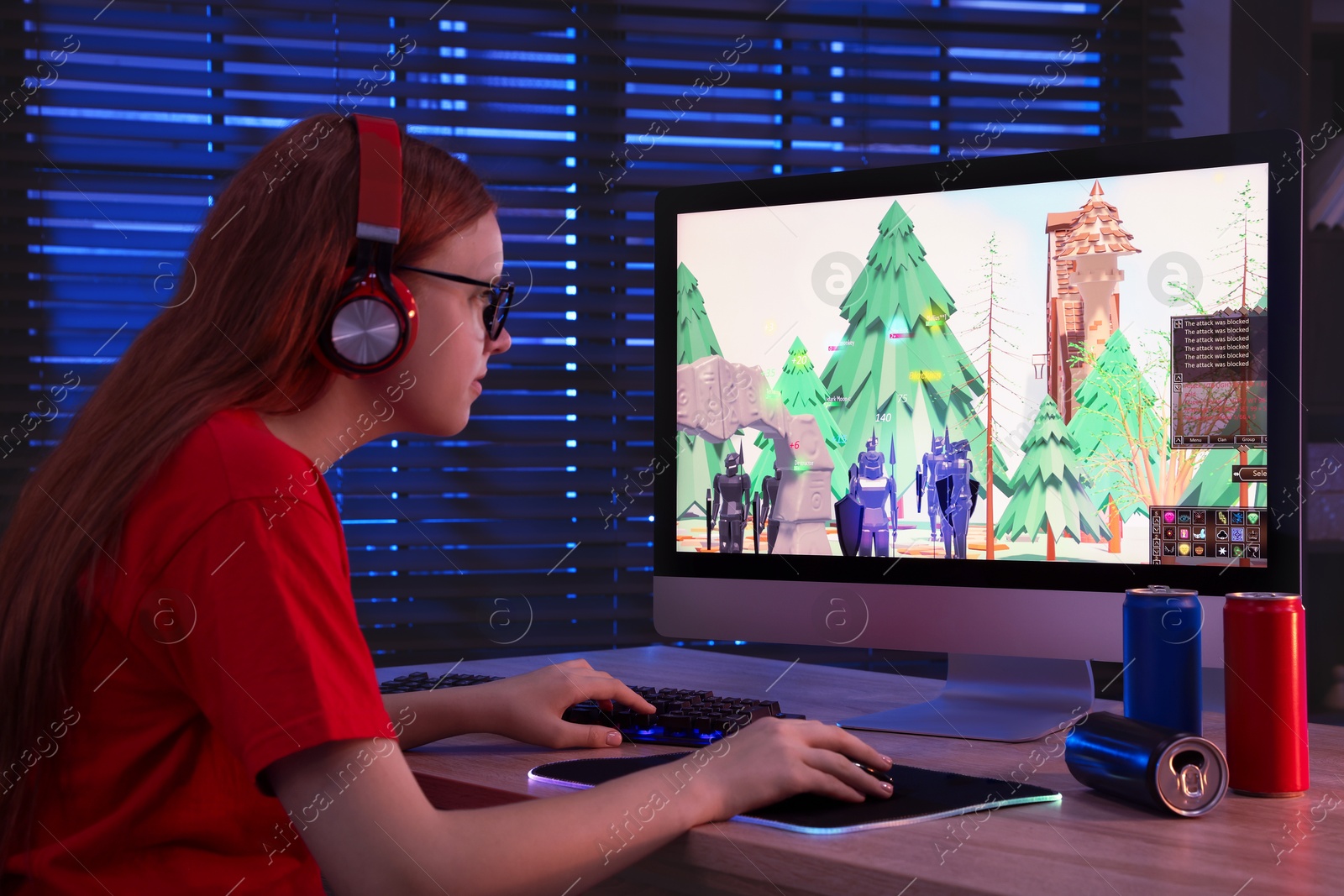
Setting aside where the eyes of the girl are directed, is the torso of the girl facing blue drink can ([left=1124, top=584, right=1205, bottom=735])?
yes

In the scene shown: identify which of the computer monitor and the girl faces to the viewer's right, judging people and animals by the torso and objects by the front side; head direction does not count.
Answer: the girl

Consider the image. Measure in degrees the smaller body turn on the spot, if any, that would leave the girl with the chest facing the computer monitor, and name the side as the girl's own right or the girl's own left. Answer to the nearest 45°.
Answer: approximately 45° to the girl's own left

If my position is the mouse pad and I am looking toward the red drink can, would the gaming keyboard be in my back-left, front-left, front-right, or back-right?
back-left

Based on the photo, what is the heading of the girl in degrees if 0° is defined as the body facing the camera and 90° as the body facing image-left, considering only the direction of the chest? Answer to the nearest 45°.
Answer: approximately 270°

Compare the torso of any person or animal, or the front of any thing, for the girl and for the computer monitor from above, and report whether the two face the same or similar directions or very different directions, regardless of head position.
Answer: very different directions

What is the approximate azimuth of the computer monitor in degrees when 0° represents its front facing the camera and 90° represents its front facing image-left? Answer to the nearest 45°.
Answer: approximately 45°

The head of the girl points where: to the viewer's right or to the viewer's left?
to the viewer's right

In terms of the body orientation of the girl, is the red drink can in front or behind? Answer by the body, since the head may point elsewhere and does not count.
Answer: in front

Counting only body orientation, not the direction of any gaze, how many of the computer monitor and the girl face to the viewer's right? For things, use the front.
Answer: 1

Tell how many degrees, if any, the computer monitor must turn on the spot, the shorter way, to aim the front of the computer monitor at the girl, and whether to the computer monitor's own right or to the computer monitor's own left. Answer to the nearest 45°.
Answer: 0° — it already faces them
